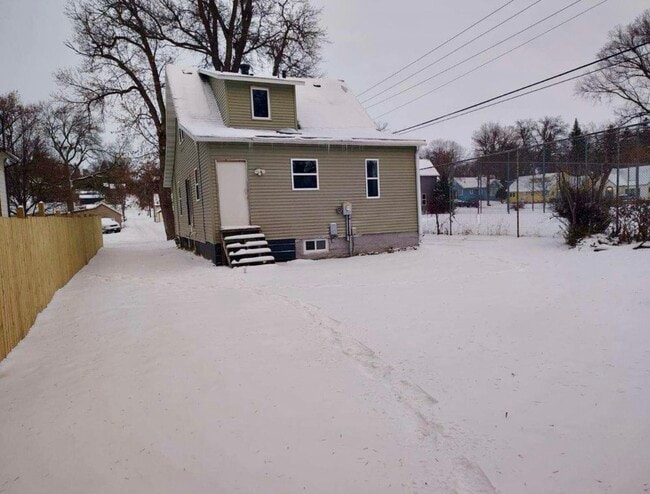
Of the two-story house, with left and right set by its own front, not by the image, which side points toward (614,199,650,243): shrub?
left

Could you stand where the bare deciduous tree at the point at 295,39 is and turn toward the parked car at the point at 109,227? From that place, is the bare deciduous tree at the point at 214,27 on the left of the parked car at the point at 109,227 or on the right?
left

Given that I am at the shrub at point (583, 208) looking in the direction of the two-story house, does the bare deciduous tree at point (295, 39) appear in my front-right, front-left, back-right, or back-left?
front-right

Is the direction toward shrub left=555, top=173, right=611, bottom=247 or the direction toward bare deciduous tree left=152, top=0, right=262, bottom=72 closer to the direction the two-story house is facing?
the shrub

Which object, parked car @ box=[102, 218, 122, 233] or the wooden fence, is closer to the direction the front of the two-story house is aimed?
the wooden fence
